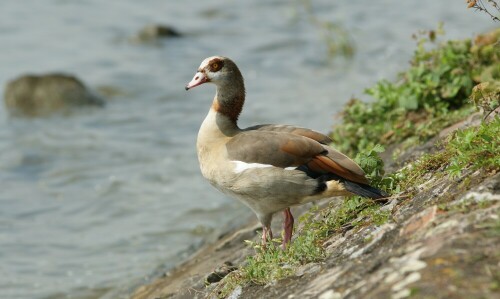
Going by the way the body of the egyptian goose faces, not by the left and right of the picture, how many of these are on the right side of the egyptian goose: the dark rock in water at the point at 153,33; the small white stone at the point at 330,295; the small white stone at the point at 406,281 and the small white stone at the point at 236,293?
1

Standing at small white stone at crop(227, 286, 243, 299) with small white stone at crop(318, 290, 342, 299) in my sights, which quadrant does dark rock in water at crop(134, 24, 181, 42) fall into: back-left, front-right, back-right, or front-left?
back-left

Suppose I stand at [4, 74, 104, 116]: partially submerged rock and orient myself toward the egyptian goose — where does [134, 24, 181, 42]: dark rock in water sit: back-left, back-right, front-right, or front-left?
back-left

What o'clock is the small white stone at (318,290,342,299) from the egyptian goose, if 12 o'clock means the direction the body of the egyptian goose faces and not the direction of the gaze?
The small white stone is roughly at 9 o'clock from the egyptian goose.

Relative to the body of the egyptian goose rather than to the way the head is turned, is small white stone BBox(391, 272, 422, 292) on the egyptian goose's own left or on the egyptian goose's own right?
on the egyptian goose's own left

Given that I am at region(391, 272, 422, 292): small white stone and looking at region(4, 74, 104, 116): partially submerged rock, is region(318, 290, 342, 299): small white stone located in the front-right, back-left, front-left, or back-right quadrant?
front-left

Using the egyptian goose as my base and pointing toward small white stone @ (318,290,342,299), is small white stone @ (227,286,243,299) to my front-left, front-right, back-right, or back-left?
front-right

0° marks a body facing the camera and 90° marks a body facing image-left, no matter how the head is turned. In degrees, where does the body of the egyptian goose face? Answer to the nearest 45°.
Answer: approximately 90°

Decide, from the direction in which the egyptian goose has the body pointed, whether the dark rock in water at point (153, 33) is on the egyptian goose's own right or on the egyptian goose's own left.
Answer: on the egyptian goose's own right
